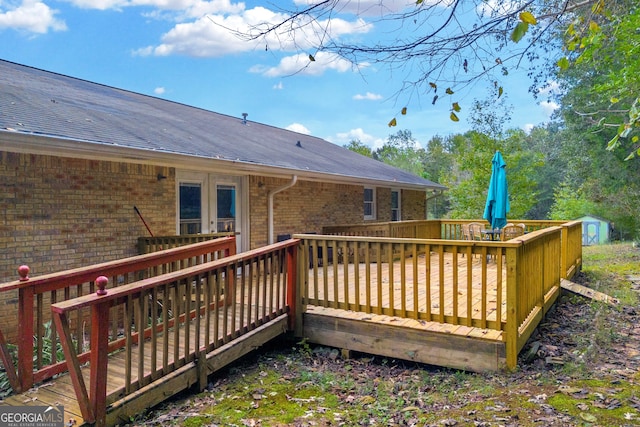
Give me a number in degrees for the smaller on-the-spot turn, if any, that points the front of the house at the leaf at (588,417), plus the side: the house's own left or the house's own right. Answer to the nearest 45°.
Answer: approximately 180°

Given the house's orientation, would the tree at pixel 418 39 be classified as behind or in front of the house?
behind

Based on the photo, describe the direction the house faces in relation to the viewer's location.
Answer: facing away from the viewer and to the left of the viewer

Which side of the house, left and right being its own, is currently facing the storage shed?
right

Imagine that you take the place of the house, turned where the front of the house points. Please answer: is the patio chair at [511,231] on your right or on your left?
on your right

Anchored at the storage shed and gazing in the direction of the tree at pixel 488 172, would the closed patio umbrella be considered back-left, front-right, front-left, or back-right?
front-left

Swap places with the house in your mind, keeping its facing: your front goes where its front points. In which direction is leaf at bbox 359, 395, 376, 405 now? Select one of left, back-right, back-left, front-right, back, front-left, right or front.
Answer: back

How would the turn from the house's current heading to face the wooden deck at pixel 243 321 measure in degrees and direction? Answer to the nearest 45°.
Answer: approximately 180°

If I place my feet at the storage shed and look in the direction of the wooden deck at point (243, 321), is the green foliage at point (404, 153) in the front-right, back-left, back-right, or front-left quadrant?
back-right

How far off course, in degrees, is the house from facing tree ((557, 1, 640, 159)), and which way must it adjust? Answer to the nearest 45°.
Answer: approximately 135° to its right

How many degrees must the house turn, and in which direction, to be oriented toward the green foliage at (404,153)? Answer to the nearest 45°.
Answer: approximately 90° to its right

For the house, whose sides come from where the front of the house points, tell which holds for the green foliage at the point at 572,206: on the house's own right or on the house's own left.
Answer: on the house's own right
